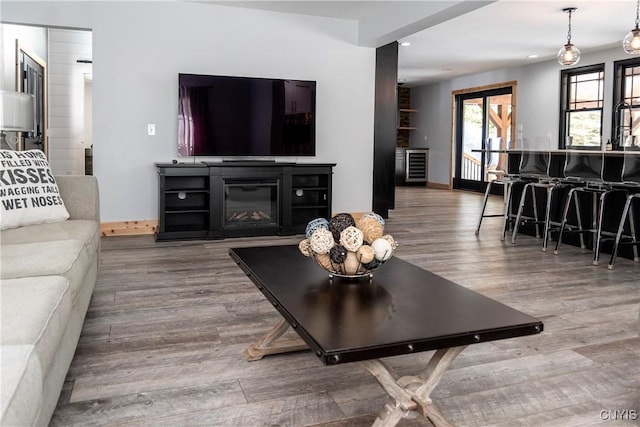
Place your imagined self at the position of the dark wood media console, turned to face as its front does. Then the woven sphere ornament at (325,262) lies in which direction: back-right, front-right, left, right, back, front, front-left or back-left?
front

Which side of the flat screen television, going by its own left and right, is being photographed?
front

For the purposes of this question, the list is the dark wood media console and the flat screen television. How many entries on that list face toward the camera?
2

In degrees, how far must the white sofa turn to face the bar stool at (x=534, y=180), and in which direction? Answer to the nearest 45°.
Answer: approximately 45° to its left

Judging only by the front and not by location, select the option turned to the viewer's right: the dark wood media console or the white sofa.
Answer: the white sofa

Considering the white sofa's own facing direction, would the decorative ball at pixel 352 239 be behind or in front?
in front

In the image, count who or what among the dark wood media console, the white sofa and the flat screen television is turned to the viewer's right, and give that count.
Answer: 1

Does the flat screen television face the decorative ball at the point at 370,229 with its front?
yes

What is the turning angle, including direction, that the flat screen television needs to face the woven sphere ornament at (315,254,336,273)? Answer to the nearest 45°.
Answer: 0° — it already faces it

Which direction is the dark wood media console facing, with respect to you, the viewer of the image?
facing the viewer

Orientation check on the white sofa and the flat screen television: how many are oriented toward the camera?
1

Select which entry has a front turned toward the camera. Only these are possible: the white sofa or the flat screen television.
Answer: the flat screen television

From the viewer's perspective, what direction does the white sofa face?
to the viewer's right

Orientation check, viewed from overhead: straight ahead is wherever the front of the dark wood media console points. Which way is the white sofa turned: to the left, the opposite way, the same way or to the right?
to the left

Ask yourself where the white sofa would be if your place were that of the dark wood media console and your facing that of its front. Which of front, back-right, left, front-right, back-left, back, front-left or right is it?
front

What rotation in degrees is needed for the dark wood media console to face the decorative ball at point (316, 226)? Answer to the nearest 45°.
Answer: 0° — it already faces it

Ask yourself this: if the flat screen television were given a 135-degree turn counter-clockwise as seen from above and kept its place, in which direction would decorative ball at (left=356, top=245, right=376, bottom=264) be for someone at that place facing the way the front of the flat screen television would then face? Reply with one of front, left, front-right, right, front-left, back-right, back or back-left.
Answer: back-right
